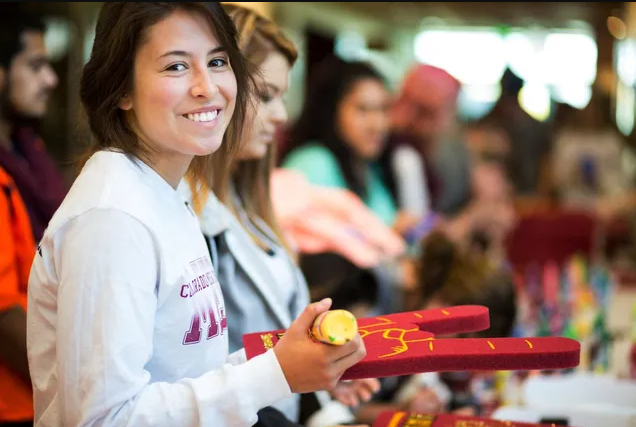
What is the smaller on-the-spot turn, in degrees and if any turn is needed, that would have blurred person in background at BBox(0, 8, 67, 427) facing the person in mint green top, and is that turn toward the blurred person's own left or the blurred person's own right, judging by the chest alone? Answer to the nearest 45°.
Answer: approximately 45° to the blurred person's own left

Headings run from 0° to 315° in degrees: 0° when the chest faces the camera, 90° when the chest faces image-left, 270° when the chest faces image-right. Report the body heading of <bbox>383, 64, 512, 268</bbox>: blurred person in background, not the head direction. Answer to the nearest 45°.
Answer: approximately 45°

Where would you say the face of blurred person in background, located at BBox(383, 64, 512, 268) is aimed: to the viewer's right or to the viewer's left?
to the viewer's left

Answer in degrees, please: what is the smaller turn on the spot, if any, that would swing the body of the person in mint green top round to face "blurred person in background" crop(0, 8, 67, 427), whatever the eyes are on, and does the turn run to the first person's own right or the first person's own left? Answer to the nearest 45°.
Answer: approximately 90° to the first person's own right

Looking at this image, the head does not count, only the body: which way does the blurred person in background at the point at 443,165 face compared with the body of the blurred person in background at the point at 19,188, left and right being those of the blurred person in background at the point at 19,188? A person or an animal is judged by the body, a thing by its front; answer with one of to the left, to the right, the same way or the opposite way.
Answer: the opposite way

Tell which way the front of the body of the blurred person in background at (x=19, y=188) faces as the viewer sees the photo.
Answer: to the viewer's right

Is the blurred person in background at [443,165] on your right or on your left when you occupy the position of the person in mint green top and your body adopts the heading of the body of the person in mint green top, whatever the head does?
on your left

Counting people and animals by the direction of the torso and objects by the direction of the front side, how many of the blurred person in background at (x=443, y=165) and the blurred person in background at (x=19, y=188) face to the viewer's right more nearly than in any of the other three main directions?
1
